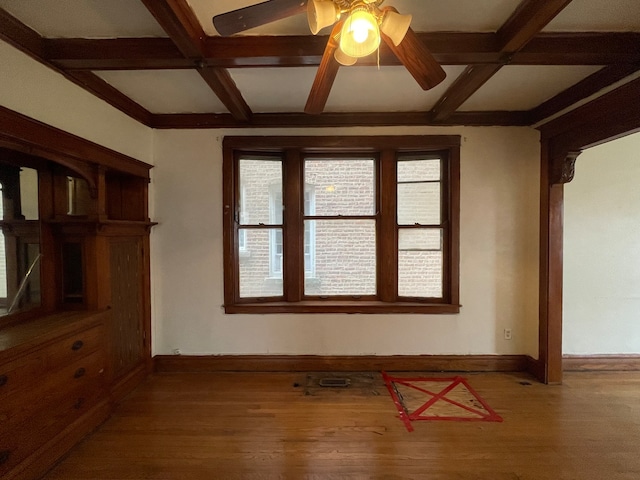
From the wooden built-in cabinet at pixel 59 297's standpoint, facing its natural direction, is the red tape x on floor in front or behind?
in front

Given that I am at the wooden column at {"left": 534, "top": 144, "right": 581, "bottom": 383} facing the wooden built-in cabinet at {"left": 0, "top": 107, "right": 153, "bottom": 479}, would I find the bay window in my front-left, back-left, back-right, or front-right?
front-right

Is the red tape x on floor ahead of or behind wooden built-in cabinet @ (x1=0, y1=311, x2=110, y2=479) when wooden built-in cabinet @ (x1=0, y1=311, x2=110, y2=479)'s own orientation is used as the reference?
ahead

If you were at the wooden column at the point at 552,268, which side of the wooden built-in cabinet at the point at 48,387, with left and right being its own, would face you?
front

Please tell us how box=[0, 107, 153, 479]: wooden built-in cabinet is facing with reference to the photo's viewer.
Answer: facing the viewer and to the right of the viewer

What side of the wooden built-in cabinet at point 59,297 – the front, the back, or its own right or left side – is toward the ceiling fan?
front

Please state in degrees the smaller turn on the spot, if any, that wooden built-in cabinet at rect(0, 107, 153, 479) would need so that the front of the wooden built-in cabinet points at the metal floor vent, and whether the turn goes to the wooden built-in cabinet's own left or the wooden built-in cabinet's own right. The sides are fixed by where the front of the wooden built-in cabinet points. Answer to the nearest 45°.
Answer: approximately 45° to the wooden built-in cabinet's own left

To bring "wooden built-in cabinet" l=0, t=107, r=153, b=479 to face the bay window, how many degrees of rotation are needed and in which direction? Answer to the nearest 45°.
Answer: approximately 45° to its left

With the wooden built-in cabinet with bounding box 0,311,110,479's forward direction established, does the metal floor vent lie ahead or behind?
ahead
